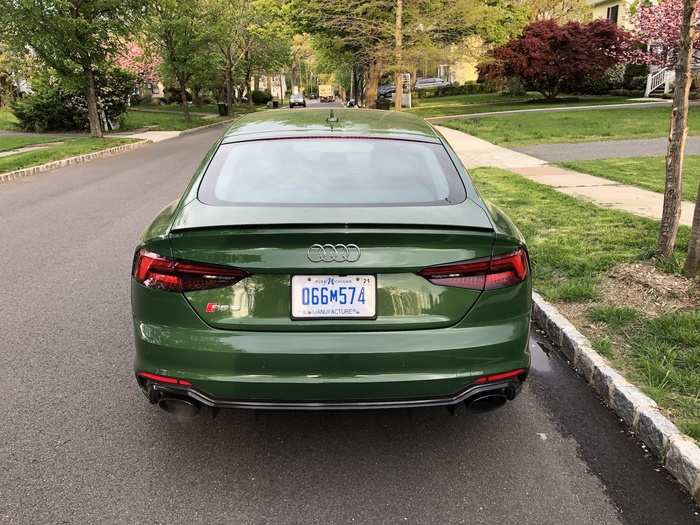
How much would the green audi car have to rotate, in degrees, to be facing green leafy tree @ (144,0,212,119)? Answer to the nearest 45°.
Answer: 0° — it already faces it

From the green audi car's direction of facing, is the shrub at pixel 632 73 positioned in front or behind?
in front

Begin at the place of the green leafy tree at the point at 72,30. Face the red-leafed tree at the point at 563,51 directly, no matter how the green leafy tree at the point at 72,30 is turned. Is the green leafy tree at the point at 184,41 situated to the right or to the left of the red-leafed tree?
left

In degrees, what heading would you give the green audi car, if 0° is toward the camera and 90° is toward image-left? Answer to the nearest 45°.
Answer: approximately 180°

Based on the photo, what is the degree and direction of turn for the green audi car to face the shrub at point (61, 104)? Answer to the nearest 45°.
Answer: approximately 45° to its left

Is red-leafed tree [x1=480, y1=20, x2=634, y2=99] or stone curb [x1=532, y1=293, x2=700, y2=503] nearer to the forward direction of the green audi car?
the red-leafed tree

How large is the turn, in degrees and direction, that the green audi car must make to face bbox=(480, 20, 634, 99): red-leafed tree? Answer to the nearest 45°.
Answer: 0° — it already faces it

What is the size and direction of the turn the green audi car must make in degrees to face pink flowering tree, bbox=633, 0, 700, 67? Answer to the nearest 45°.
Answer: approximately 45° to its right

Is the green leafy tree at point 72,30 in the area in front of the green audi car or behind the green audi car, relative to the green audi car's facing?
in front

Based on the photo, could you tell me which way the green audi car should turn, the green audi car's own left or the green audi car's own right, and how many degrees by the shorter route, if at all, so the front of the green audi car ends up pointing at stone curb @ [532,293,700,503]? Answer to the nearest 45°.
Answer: approximately 90° to the green audi car's own right

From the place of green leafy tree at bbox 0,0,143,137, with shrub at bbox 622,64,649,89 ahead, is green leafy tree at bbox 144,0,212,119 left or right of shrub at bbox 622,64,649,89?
left

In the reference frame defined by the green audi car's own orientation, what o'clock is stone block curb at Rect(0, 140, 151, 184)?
The stone block curb is roughly at 11 o'clock from the green audi car.
